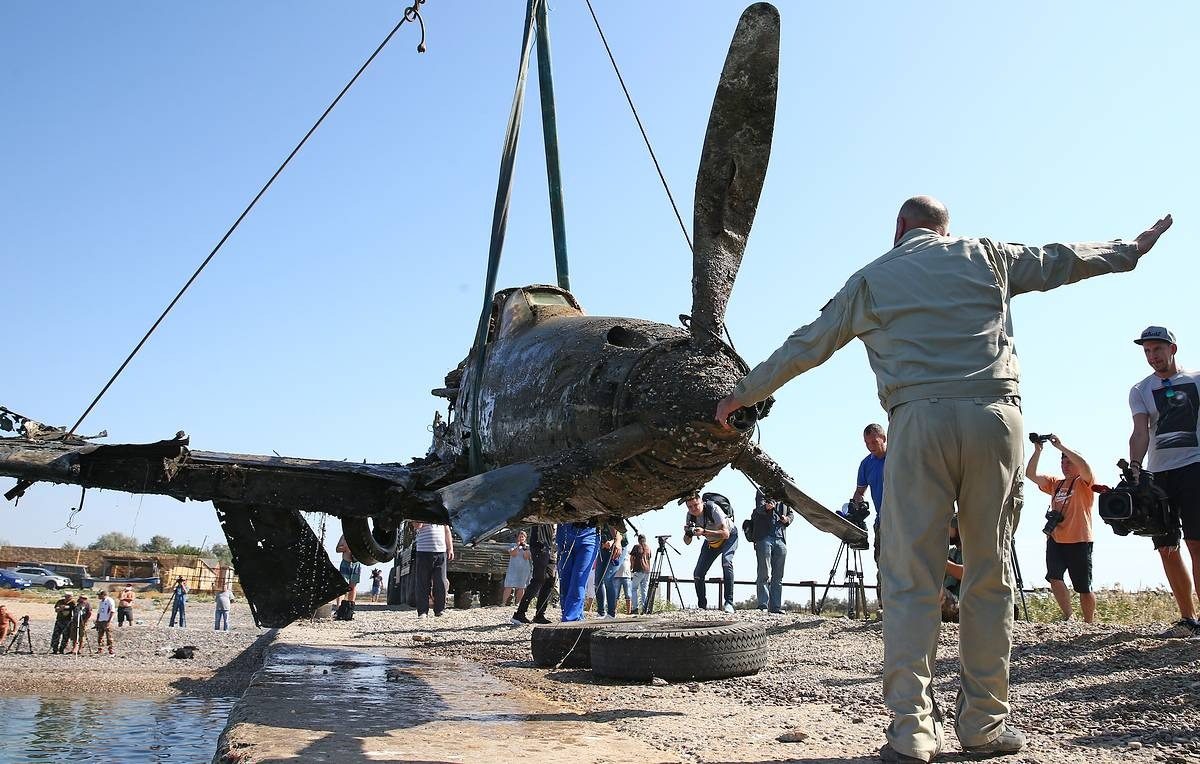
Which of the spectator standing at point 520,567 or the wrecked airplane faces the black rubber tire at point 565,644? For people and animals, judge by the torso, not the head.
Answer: the spectator standing

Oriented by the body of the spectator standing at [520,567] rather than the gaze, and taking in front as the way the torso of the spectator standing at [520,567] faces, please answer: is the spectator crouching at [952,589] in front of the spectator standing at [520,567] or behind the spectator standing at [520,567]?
in front

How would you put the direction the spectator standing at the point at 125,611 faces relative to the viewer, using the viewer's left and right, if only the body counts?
facing the viewer and to the right of the viewer

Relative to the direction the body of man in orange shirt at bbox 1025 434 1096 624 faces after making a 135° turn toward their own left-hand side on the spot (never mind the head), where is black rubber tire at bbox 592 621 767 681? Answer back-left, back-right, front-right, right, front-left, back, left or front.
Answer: back-right

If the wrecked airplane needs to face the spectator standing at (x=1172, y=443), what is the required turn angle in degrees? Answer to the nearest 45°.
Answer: approximately 45° to its left

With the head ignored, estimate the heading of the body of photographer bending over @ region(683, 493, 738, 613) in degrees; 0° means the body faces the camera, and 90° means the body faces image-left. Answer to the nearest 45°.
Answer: approximately 45°

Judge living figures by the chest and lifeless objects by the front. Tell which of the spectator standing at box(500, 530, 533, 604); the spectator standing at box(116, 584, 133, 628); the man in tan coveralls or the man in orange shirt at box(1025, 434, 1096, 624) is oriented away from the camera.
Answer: the man in tan coveralls

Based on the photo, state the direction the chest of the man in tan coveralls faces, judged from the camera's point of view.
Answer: away from the camera

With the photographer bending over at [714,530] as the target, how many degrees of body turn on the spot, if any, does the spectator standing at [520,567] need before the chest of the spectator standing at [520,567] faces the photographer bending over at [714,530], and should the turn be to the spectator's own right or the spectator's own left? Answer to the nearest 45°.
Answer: approximately 45° to the spectator's own left

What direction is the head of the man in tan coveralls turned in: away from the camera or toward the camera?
away from the camera

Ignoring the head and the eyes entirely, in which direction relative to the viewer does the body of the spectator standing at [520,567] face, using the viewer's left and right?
facing the viewer

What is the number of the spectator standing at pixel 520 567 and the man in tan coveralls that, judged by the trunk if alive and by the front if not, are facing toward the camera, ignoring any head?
1

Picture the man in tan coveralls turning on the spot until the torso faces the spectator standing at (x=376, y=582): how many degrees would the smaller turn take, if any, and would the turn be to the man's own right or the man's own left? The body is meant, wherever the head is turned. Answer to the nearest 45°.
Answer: approximately 45° to the man's own left
